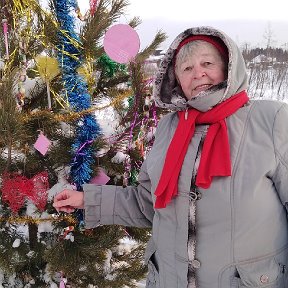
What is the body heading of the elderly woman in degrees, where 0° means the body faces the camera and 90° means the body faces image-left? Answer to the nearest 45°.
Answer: approximately 45°

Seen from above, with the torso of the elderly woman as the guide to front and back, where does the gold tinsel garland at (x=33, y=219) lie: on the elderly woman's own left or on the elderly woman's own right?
on the elderly woman's own right

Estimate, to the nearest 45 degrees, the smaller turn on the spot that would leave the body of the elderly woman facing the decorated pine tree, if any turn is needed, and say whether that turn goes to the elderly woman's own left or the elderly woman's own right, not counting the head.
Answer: approximately 90° to the elderly woman's own right
